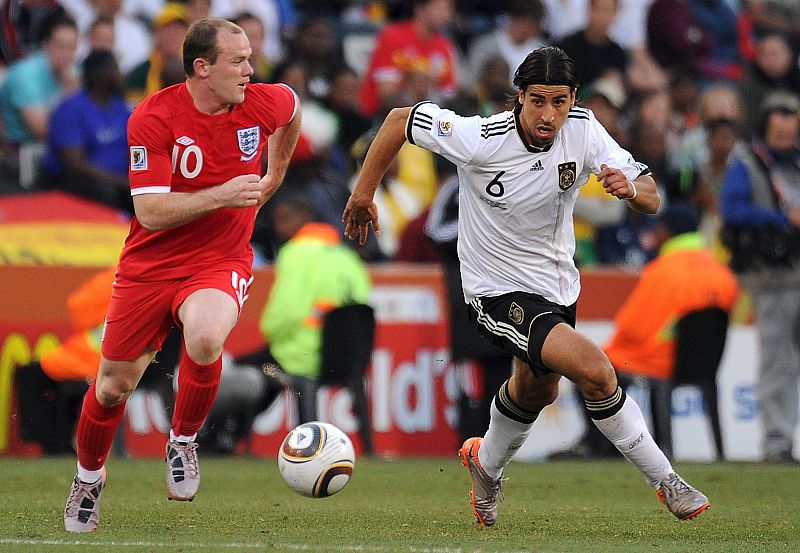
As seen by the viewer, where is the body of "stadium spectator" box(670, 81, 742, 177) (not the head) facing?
toward the camera

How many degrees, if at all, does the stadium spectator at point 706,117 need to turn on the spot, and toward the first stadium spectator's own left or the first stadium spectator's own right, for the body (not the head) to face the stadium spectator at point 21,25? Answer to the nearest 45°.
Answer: approximately 45° to the first stadium spectator's own right

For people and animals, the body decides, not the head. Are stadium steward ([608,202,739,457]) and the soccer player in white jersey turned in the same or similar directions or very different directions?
very different directions

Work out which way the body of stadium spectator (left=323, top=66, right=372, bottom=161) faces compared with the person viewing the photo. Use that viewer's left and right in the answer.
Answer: facing the viewer

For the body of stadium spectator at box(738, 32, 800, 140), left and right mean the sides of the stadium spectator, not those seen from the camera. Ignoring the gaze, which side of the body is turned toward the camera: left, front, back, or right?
front

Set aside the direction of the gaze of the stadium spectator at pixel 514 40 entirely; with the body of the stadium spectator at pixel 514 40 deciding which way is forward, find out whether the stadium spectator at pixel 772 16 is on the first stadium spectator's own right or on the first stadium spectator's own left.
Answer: on the first stadium spectator's own left

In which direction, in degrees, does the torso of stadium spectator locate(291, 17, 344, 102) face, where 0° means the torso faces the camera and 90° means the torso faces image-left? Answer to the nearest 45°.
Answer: approximately 0°

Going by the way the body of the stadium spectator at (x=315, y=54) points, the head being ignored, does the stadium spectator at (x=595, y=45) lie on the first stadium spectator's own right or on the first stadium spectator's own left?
on the first stadium spectator's own left

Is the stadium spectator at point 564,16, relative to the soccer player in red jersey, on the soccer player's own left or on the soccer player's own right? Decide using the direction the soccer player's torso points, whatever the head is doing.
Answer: on the soccer player's own left

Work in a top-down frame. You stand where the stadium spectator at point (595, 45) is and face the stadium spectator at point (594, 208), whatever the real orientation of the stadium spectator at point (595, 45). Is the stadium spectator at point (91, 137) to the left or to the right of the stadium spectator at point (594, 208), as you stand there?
right

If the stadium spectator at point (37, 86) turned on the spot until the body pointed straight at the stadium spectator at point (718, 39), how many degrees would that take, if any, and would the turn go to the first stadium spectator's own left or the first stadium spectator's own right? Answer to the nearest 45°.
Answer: approximately 45° to the first stadium spectator's own left
